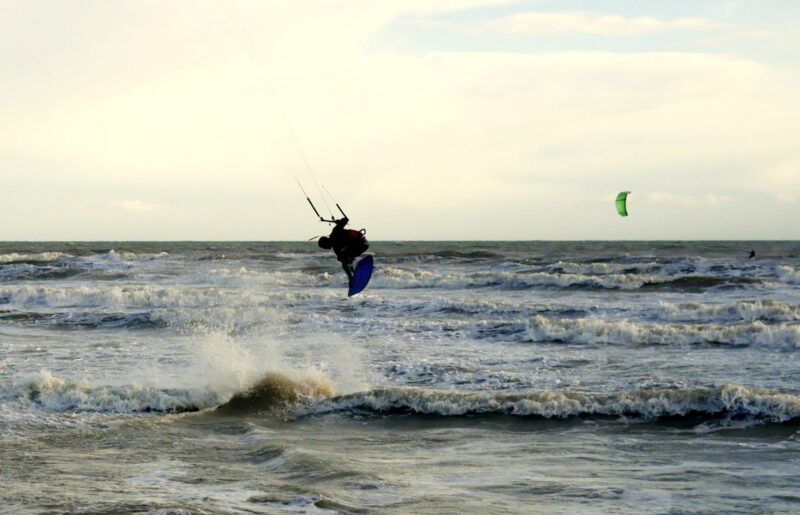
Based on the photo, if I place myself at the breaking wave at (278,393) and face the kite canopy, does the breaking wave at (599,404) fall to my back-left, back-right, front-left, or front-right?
front-right

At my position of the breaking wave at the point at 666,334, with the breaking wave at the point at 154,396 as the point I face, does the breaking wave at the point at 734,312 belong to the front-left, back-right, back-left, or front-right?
back-right

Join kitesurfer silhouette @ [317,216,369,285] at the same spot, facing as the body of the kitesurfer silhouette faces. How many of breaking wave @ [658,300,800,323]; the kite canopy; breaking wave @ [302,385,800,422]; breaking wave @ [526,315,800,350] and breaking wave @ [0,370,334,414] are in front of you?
1

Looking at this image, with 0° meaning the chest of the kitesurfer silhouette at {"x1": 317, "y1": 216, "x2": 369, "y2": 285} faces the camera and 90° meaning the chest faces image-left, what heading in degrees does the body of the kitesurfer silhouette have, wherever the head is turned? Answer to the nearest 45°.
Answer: approximately 90°

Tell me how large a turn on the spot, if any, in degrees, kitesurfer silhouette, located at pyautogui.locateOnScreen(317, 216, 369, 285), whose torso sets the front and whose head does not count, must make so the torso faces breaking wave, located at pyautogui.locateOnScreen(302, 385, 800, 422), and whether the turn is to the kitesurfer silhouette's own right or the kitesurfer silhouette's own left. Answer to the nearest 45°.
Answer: approximately 180°

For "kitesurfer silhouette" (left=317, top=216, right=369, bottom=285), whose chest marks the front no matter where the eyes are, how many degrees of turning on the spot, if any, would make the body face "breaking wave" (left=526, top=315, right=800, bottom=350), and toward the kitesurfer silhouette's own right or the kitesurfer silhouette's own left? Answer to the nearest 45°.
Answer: approximately 135° to the kitesurfer silhouette's own right

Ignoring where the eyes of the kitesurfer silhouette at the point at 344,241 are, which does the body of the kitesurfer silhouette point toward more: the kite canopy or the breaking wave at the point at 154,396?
the breaking wave

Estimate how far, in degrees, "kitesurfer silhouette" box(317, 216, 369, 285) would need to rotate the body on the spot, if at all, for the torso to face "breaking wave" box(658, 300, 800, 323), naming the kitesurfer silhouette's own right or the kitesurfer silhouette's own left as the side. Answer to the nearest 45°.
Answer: approximately 135° to the kitesurfer silhouette's own right
